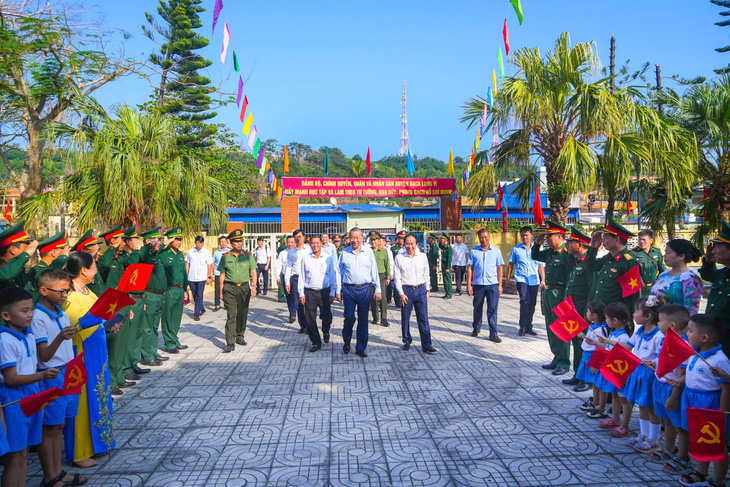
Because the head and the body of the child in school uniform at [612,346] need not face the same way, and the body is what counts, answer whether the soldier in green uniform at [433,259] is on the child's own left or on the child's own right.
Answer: on the child's own right

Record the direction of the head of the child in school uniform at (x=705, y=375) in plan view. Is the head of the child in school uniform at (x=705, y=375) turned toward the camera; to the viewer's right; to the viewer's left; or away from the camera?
to the viewer's left

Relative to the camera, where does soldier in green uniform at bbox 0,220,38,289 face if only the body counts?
to the viewer's right

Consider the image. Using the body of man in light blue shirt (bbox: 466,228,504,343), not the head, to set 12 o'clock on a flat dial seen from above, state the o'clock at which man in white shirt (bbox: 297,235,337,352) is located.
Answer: The man in white shirt is roughly at 2 o'clock from the man in light blue shirt.

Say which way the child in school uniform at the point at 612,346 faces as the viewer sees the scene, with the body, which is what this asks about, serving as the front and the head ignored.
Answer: to the viewer's left

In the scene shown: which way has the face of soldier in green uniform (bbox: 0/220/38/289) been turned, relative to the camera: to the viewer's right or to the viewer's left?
to the viewer's right

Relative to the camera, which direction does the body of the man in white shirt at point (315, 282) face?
toward the camera

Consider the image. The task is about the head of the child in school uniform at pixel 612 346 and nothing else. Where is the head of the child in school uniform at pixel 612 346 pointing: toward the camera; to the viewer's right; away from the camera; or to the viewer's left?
to the viewer's left

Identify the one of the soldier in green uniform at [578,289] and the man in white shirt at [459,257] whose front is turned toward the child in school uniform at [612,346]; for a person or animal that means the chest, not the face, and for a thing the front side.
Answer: the man in white shirt

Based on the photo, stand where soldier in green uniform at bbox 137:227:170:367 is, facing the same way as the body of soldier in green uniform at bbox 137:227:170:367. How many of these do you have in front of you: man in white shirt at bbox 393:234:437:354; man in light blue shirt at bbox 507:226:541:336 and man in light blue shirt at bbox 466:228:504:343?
3

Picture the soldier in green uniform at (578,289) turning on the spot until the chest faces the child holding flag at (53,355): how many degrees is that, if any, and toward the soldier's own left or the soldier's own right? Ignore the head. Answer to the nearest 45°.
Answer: approximately 45° to the soldier's own left

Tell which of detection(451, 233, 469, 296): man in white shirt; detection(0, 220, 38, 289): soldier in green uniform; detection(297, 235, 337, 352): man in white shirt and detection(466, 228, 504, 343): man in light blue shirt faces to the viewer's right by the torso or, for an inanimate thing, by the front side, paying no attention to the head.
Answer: the soldier in green uniform

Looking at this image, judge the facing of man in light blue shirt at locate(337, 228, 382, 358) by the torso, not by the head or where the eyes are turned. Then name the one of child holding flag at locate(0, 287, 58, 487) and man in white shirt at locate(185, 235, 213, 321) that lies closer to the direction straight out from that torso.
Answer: the child holding flag

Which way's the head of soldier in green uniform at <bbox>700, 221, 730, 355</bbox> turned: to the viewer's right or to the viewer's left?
to the viewer's left

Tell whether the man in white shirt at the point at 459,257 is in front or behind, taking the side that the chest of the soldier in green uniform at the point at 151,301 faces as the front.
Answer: in front
